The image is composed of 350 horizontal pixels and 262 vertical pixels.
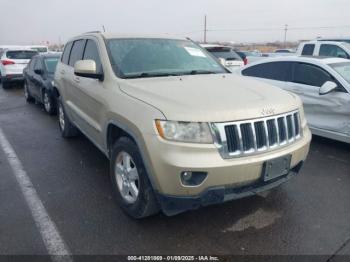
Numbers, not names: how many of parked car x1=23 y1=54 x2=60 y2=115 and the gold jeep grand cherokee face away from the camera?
0

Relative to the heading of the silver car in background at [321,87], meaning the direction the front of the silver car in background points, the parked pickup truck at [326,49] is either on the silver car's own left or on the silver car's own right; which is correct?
on the silver car's own left

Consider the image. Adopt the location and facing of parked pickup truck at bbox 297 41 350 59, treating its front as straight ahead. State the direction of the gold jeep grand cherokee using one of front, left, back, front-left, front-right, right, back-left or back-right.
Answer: right

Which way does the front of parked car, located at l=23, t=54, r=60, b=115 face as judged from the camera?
facing the viewer and to the right of the viewer

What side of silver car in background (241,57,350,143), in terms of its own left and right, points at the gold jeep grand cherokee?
right

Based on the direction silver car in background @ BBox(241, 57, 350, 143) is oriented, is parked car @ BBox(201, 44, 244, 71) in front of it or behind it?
behind

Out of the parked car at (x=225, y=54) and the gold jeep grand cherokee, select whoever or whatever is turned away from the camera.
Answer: the parked car

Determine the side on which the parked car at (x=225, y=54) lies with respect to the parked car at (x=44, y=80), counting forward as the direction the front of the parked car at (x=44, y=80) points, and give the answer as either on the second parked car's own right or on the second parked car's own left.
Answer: on the second parked car's own left

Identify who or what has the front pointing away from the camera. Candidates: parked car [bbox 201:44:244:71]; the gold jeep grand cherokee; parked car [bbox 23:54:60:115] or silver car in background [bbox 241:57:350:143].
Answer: parked car [bbox 201:44:244:71]

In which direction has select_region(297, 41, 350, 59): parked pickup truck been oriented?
to the viewer's right

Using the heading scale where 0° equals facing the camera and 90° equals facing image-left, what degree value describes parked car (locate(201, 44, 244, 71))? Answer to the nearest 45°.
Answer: approximately 180°

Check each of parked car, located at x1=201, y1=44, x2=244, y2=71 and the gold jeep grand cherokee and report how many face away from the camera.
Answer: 1

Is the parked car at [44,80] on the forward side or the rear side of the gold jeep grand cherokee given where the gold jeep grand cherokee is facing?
on the rear side
